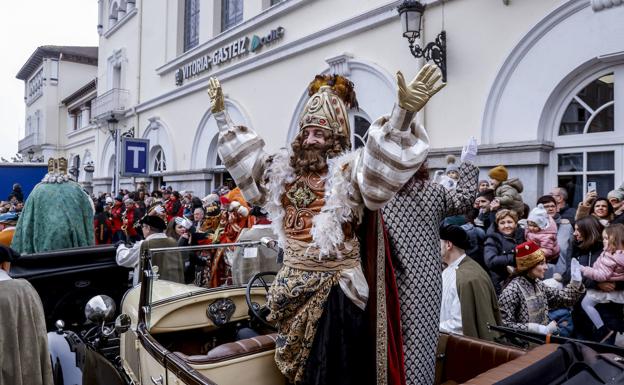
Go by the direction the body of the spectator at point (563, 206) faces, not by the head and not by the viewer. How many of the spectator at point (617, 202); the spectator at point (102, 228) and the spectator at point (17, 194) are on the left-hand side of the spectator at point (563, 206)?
1

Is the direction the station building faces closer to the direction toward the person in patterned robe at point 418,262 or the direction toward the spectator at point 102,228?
the person in patterned robe

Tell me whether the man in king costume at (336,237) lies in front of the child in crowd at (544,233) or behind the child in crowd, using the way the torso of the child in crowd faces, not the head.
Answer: in front

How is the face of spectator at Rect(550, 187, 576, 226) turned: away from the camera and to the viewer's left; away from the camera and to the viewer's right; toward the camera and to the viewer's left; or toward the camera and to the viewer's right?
toward the camera and to the viewer's left

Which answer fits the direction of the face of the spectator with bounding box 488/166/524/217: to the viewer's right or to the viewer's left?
to the viewer's left

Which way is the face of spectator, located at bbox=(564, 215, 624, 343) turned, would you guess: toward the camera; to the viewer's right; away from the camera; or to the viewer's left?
to the viewer's left

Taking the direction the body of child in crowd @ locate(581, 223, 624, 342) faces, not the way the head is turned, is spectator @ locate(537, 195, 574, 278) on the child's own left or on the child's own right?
on the child's own right

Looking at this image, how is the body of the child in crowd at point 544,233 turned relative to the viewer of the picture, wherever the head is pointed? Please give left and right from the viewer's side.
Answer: facing the viewer and to the left of the viewer

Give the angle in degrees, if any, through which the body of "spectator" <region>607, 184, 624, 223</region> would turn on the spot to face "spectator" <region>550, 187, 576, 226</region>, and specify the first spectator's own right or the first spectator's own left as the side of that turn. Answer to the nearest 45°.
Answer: approximately 90° to the first spectator's own right

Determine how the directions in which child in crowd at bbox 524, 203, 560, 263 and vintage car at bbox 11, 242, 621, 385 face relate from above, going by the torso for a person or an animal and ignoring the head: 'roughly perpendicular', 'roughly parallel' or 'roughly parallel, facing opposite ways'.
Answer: roughly perpendicular

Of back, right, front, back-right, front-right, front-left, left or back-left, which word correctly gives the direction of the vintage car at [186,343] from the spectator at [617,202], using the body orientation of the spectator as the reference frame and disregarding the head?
front
